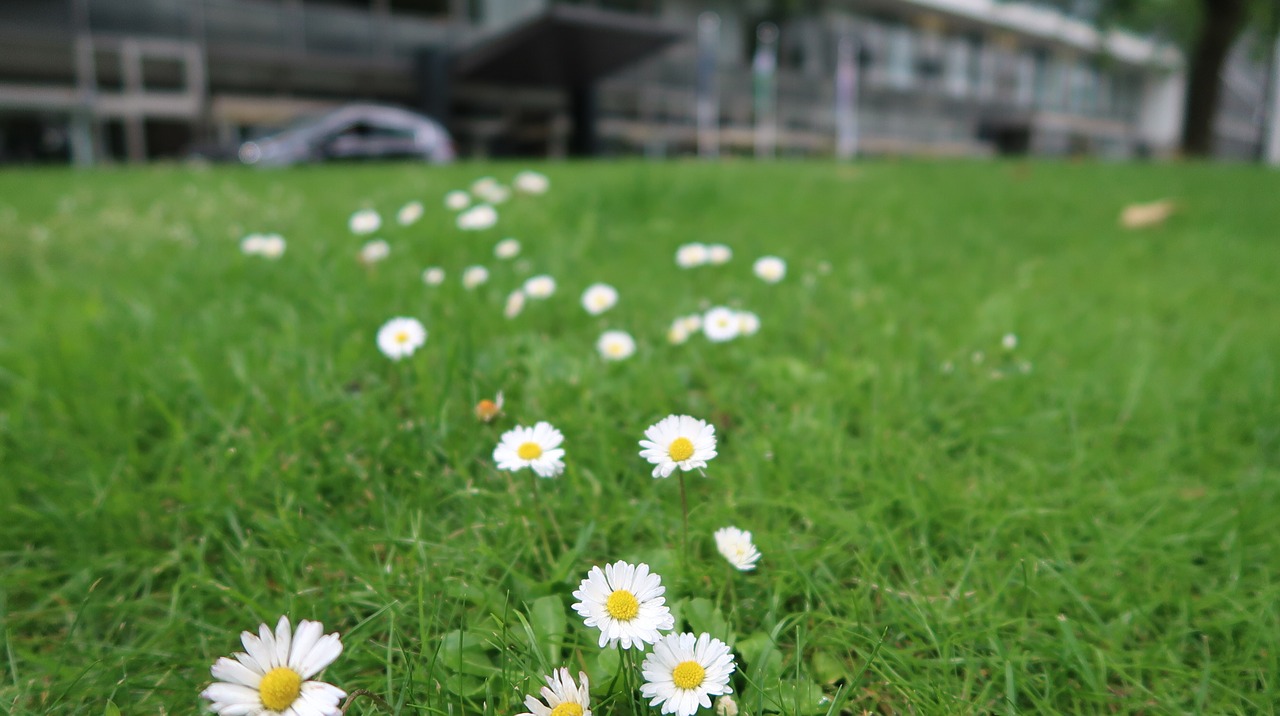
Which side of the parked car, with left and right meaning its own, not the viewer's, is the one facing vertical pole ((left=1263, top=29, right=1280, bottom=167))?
back

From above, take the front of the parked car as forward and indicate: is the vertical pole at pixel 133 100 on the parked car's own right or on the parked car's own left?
on the parked car's own right

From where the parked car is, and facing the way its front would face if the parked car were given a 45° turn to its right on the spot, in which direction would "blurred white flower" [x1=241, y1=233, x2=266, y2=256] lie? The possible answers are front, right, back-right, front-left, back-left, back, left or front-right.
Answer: back-left

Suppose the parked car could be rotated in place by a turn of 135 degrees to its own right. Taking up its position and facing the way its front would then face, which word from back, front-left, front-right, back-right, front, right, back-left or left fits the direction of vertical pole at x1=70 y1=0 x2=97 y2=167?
left

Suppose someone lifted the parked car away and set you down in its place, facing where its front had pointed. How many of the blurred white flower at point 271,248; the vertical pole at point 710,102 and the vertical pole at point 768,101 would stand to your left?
1

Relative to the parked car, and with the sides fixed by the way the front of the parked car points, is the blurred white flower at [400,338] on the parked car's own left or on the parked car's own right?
on the parked car's own left

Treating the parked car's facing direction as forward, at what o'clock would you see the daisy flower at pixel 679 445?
The daisy flower is roughly at 9 o'clock from the parked car.

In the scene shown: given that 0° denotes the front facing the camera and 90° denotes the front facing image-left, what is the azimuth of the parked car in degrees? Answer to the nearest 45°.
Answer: approximately 90°

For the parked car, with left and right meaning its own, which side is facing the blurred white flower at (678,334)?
left

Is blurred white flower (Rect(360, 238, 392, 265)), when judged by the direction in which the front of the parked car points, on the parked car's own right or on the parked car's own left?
on the parked car's own left

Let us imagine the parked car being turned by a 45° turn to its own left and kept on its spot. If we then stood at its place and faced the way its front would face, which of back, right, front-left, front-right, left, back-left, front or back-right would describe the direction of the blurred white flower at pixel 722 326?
front-left

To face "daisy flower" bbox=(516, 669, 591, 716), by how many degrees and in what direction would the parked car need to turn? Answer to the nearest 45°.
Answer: approximately 90° to its left

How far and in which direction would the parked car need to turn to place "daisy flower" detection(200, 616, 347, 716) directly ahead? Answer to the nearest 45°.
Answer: approximately 90° to its left

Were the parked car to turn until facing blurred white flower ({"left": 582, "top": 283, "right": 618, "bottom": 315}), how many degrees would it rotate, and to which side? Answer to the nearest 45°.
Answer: approximately 90° to its left

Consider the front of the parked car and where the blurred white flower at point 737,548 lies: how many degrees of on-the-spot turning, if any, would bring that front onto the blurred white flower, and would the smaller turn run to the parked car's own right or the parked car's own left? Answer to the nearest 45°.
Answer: approximately 90° to the parked car's own left

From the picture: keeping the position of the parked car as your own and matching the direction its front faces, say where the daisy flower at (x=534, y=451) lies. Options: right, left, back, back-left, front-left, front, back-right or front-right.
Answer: left

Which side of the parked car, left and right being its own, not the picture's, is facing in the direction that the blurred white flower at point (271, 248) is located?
left
